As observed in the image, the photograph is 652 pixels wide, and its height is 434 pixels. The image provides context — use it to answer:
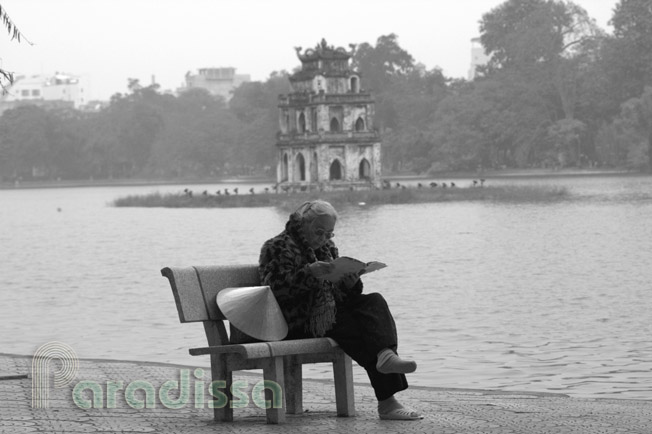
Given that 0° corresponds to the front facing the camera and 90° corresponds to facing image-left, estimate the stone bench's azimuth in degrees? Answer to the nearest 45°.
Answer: approximately 315°

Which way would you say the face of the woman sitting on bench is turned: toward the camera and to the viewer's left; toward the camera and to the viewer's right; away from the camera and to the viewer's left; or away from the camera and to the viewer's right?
toward the camera and to the viewer's right
